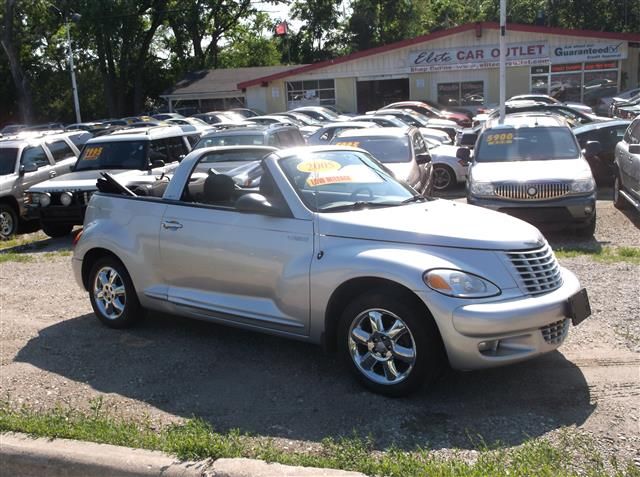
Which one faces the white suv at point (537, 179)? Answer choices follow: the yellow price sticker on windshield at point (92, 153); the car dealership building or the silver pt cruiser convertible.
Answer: the car dealership building

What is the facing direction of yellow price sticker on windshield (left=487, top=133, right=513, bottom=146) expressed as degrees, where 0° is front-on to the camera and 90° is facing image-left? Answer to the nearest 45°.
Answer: approximately 0°

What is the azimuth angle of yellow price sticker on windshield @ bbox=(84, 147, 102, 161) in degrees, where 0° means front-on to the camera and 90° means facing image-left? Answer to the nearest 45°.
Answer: approximately 45°

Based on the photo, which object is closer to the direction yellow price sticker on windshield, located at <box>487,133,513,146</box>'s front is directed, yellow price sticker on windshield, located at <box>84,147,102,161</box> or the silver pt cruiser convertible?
the silver pt cruiser convertible

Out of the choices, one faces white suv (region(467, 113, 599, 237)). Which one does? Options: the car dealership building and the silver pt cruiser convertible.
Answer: the car dealership building

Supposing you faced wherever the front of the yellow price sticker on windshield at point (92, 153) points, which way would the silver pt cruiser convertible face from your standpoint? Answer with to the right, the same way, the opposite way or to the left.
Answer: to the left

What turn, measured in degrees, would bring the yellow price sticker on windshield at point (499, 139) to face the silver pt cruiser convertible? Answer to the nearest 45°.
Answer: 0° — it already faces it

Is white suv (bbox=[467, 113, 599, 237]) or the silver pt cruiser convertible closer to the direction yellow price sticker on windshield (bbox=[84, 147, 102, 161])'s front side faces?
the silver pt cruiser convertible

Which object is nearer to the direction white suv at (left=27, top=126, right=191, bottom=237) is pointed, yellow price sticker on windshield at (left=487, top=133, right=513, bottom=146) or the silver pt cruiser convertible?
the silver pt cruiser convertible

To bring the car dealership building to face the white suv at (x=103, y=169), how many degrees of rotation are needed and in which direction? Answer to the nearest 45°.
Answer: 0° — it already faces it

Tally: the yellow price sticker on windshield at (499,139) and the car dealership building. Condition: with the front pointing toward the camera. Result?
2

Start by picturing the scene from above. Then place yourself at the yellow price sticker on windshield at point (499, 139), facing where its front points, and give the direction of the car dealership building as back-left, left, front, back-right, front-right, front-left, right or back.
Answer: back
